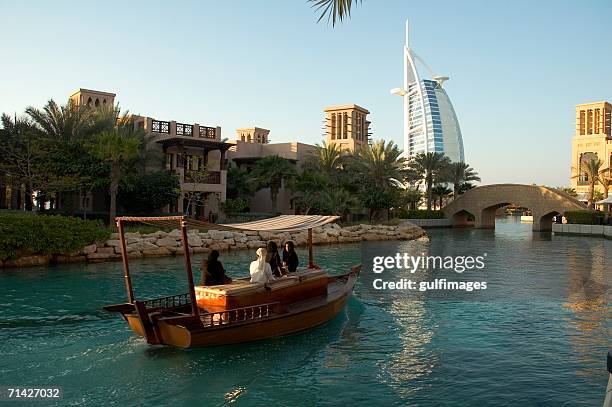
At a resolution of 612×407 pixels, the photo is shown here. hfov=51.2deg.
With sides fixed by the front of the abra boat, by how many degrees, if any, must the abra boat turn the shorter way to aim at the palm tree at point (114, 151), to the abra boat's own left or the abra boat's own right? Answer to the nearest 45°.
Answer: approximately 45° to the abra boat's own left

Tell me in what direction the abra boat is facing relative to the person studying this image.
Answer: facing away from the viewer and to the right of the viewer

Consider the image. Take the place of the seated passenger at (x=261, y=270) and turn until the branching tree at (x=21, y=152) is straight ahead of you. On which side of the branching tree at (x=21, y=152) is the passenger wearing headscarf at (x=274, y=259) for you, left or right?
right

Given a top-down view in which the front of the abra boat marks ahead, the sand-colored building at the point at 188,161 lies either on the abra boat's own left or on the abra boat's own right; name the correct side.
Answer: on the abra boat's own left

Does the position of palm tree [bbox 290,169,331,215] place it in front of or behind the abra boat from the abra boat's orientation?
in front

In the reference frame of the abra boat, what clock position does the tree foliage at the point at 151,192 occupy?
The tree foliage is roughly at 10 o'clock from the abra boat.

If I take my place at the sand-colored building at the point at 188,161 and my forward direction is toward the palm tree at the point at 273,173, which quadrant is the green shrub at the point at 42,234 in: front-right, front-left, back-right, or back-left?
back-right

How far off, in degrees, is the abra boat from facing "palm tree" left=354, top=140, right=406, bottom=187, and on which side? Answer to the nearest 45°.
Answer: approximately 45° to its left

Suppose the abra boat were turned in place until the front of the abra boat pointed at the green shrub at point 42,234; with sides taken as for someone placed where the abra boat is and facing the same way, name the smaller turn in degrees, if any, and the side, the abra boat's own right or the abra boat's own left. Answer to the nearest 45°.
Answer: approximately 90° to the abra boat's own left
